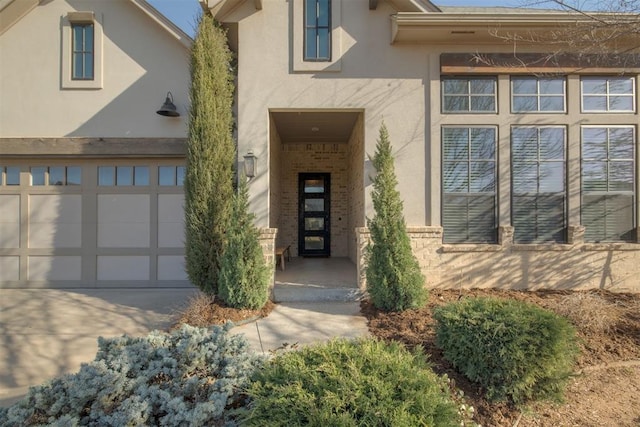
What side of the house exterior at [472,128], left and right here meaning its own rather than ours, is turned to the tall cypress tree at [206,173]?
right

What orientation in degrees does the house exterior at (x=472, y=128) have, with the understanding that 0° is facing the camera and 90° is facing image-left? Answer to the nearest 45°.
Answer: approximately 0°

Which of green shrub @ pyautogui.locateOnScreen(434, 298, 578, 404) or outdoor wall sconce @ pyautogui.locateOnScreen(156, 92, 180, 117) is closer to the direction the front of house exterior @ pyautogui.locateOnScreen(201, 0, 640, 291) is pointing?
the green shrub

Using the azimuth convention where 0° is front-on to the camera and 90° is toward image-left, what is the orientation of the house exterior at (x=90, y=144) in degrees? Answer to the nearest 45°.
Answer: approximately 0°

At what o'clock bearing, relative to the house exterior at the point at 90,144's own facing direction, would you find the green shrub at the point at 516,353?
The green shrub is roughly at 11 o'clock from the house exterior.

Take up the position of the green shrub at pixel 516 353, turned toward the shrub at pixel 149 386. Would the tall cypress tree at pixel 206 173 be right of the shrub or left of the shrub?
right

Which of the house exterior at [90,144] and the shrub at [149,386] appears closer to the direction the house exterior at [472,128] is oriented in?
the shrub

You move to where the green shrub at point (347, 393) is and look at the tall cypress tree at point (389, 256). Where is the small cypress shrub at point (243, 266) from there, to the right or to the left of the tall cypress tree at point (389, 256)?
left
